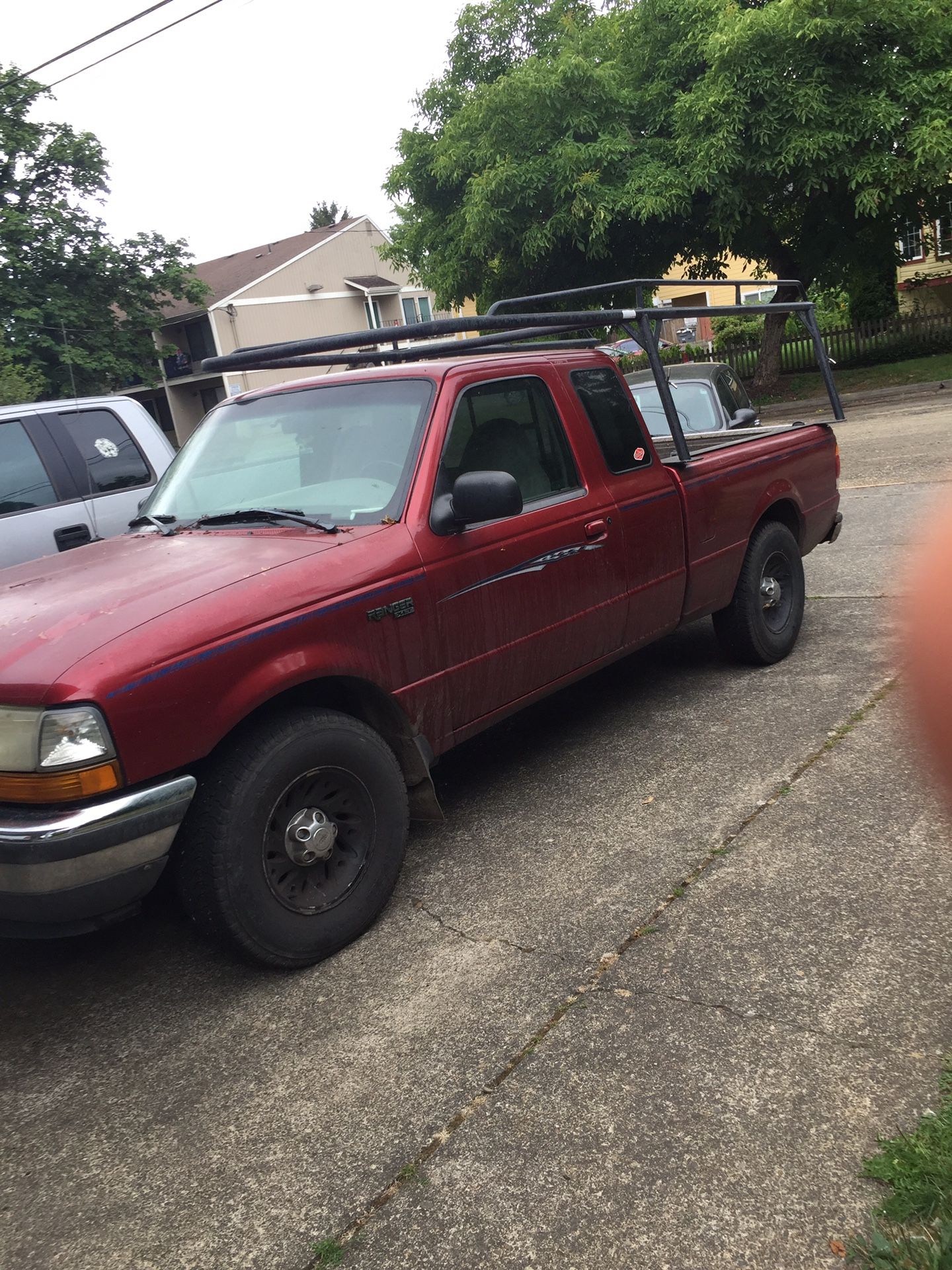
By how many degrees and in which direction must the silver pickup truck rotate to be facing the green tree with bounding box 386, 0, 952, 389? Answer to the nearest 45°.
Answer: approximately 180°

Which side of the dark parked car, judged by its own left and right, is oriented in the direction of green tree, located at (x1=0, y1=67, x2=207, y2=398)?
right

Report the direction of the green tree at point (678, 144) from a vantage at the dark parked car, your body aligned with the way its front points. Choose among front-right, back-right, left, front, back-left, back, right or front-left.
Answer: back-right

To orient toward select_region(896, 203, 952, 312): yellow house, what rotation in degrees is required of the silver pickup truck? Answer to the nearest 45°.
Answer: approximately 180°

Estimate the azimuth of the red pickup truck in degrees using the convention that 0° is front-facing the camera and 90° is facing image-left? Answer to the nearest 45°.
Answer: approximately 45°

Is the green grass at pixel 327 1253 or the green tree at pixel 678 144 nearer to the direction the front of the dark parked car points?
the green grass

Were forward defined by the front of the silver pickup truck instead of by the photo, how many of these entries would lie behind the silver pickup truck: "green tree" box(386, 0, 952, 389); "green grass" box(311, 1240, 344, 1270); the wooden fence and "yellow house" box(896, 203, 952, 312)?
3

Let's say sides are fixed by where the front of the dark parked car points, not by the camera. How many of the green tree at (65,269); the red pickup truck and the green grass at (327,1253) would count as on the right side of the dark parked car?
1

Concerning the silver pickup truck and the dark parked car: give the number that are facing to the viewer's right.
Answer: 0
